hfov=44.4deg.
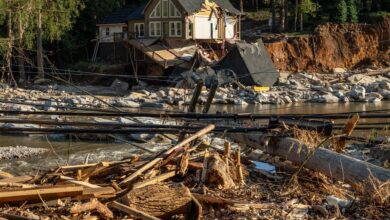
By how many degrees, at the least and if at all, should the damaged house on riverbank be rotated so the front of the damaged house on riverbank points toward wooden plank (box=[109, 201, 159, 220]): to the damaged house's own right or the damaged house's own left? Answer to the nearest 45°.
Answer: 0° — it already faces it

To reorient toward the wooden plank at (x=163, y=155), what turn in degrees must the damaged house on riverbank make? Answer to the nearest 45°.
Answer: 0° — it already faces it

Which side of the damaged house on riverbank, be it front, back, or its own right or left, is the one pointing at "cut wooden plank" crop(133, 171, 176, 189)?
front

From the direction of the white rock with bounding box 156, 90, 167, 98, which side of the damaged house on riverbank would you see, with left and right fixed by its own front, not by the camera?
front

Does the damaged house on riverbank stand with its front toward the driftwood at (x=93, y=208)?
yes

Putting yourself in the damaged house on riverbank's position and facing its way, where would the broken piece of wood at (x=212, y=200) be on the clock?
The broken piece of wood is roughly at 12 o'clock from the damaged house on riverbank.

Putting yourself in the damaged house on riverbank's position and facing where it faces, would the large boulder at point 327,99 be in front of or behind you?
in front

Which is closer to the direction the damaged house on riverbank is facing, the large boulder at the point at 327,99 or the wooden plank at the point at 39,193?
the wooden plank

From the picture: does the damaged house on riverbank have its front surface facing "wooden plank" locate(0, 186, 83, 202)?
yes

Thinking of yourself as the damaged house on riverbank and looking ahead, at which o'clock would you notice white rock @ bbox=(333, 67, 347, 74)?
The white rock is roughly at 9 o'clock from the damaged house on riverbank.

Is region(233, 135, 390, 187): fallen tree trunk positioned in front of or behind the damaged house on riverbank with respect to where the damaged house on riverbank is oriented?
in front

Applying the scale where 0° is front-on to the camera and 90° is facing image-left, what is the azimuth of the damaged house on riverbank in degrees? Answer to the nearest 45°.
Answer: approximately 0°

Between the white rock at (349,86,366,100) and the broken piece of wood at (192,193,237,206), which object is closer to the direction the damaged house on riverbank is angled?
the broken piece of wood
